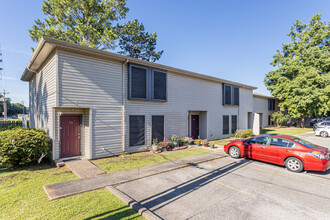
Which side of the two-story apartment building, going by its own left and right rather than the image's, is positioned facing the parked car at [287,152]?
front

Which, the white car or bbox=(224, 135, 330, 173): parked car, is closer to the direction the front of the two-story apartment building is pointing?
the parked car

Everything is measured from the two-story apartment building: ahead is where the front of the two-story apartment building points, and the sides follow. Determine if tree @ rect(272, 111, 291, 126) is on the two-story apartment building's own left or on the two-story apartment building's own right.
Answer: on the two-story apartment building's own left

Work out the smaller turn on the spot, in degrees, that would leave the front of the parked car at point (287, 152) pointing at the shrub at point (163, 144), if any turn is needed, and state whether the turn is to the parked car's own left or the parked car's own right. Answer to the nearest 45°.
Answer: approximately 45° to the parked car's own left

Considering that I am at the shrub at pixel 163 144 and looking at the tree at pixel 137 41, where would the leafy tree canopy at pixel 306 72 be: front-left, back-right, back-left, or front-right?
front-right

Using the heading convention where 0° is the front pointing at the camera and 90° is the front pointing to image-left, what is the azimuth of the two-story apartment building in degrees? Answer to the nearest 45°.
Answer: approximately 315°

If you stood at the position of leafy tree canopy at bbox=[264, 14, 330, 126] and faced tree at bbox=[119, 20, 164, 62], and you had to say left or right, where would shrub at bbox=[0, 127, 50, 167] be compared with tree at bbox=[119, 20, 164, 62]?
left

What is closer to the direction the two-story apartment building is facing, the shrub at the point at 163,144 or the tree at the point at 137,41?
the shrub

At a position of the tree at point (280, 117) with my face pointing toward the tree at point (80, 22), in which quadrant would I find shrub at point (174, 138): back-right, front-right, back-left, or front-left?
front-left

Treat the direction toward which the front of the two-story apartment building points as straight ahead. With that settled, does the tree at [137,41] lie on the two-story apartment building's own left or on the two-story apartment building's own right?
on the two-story apartment building's own left

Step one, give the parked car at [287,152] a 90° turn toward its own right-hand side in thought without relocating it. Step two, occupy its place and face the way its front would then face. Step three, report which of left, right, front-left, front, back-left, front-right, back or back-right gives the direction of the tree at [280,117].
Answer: front-left

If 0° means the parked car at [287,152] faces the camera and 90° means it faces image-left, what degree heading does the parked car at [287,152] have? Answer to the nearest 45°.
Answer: approximately 135°
